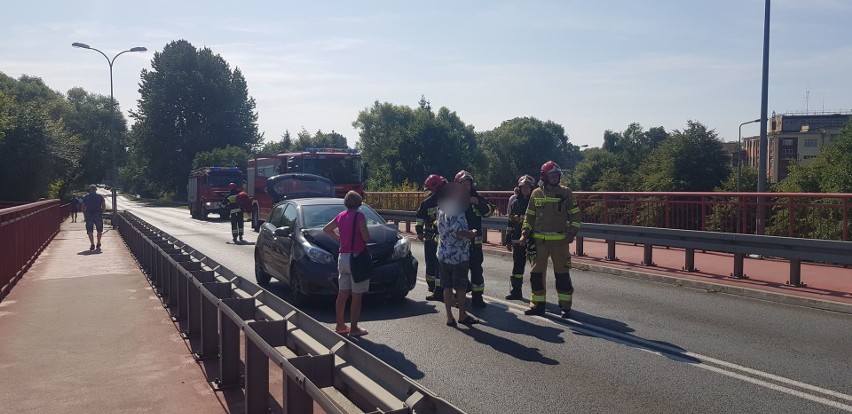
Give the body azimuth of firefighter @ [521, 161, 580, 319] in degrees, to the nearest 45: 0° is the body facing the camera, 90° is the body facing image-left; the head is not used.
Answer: approximately 0°

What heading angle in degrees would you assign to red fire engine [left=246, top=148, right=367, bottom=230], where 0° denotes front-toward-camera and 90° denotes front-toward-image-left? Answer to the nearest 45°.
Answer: approximately 315°

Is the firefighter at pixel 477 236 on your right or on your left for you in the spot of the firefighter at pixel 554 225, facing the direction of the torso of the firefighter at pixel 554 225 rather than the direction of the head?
on your right

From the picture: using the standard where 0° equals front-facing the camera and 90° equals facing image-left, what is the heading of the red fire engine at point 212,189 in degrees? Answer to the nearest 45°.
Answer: approximately 315°

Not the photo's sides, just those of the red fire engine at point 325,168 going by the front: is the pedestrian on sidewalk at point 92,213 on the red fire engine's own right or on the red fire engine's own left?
on the red fire engine's own right
